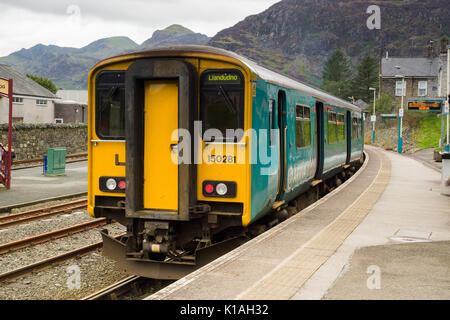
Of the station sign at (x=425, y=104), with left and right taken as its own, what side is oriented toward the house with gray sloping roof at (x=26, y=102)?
right

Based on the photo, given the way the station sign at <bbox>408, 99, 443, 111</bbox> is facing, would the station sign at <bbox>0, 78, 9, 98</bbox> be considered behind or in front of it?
in front

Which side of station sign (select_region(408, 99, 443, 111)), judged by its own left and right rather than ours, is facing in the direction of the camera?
front

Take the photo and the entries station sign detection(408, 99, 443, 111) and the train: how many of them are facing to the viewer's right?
0

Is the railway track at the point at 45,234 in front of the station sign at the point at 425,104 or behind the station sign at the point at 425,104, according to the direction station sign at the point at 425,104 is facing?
in front

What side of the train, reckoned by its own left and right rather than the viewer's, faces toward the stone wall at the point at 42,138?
right

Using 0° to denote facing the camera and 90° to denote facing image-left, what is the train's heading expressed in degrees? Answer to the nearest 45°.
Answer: approximately 45°

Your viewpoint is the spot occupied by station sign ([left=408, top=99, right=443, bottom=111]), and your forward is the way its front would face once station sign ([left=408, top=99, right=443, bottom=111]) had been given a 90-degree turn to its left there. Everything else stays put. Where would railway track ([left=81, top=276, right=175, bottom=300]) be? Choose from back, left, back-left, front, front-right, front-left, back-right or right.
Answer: right
